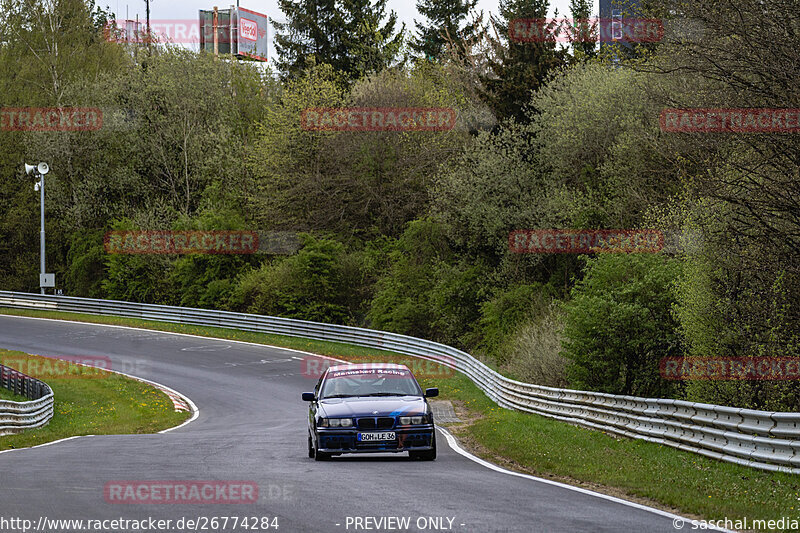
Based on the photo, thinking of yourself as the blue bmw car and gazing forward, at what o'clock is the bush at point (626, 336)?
The bush is roughly at 7 o'clock from the blue bmw car.

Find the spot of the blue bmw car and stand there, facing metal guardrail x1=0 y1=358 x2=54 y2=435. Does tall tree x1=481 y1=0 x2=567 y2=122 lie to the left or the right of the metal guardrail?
right

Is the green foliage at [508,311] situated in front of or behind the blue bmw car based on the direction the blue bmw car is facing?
behind

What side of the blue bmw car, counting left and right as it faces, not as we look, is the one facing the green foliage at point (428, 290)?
back

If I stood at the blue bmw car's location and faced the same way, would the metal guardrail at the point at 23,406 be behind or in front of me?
behind

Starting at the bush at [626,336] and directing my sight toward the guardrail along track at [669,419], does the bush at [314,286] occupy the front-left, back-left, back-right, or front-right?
back-right

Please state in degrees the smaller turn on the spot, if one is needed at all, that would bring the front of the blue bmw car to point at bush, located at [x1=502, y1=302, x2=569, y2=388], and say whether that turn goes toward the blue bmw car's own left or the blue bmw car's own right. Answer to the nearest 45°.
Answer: approximately 180°

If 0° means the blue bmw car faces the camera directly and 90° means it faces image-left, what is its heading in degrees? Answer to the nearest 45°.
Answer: approximately 0°

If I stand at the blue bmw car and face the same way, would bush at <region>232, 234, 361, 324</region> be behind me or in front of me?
behind
